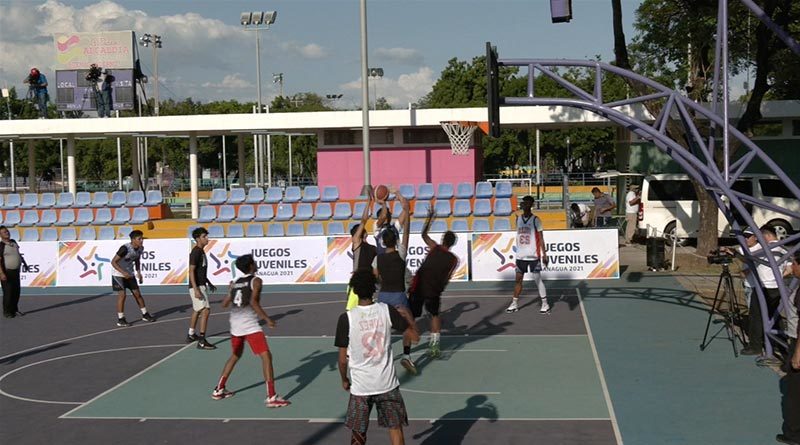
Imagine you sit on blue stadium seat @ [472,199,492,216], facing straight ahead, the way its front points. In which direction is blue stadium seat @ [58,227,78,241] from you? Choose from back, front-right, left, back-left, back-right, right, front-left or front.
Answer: right

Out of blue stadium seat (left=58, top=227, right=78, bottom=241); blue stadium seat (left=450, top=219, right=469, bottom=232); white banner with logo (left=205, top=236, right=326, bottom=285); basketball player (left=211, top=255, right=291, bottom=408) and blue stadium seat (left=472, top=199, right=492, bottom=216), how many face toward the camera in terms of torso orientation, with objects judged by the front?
4

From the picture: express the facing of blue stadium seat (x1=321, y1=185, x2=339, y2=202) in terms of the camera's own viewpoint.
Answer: facing the viewer

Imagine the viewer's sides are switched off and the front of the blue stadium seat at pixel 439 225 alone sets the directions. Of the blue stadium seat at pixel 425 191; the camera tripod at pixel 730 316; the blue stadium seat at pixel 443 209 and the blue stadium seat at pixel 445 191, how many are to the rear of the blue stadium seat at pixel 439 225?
3

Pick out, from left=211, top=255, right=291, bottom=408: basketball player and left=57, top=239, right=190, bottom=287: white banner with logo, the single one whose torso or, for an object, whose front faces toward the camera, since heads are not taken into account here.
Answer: the white banner with logo

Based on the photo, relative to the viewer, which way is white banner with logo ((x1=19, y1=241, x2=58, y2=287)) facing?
toward the camera

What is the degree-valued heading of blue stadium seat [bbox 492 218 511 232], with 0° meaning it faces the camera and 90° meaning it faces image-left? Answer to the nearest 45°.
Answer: approximately 0°

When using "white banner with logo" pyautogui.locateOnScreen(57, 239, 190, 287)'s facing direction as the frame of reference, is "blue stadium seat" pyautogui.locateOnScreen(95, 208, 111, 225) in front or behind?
behind

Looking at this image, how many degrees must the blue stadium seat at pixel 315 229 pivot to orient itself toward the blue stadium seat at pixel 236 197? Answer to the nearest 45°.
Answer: approximately 135° to its right

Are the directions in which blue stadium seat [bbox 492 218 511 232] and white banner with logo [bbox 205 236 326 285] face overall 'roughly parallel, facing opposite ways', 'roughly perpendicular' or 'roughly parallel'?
roughly parallel

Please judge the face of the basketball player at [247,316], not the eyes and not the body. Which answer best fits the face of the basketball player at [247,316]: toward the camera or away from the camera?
away from the camera

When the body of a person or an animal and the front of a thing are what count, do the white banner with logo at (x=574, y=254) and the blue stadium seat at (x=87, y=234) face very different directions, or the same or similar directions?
same or similar directions

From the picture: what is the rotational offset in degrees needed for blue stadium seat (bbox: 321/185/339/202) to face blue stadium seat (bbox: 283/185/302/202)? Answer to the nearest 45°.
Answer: approximately 135° to its right

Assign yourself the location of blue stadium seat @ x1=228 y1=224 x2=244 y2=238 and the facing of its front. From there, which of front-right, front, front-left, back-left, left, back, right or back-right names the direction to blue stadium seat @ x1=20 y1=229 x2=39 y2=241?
back-right

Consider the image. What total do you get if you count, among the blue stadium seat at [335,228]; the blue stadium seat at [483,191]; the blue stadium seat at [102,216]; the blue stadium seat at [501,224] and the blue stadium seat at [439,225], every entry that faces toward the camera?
5

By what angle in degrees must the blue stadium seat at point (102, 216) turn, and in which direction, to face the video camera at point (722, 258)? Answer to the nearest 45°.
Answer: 0° — it already faces it

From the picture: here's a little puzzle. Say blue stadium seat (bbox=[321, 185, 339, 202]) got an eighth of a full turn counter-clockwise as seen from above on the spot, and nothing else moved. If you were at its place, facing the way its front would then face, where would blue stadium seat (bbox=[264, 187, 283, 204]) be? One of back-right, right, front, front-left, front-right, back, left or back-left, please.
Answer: back

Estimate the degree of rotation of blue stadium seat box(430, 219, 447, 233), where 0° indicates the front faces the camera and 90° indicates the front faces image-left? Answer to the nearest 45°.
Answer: approximately 0°

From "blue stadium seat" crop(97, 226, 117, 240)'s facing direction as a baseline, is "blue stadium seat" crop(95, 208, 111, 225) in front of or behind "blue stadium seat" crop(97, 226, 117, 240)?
behind

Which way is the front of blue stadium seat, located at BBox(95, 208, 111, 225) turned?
toward the camera

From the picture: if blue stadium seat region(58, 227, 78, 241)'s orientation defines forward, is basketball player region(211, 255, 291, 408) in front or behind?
in front

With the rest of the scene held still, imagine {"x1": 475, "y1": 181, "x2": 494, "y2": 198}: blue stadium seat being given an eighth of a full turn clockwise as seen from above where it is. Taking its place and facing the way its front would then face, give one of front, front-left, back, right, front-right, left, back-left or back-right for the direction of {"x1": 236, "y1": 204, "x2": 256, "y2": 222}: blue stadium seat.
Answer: front-right
